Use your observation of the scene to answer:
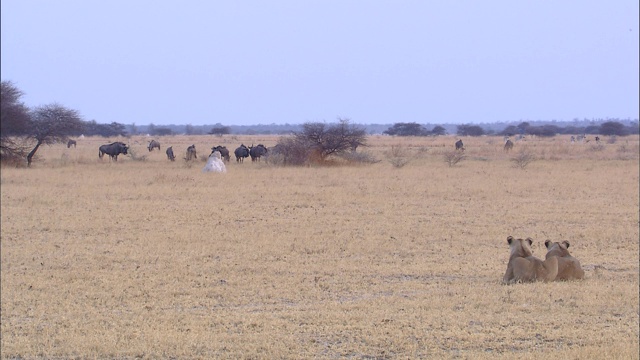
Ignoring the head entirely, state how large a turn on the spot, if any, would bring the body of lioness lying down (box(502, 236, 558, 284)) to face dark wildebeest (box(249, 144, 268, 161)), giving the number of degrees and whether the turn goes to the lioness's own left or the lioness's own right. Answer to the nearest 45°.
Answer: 0° — it already faces it

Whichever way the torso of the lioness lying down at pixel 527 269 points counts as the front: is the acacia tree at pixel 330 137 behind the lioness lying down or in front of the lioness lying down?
in front

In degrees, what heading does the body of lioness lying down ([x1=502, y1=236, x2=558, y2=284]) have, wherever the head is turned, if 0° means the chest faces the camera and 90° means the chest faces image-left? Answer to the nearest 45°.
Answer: approximately 135°

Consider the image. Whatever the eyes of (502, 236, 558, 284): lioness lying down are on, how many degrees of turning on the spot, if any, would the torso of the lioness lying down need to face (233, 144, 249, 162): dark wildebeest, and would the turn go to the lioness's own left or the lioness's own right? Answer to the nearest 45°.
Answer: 0° — it already faces it

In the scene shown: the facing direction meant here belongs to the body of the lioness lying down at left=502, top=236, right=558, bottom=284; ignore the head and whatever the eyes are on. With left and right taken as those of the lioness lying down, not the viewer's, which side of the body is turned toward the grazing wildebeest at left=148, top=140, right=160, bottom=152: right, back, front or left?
front
